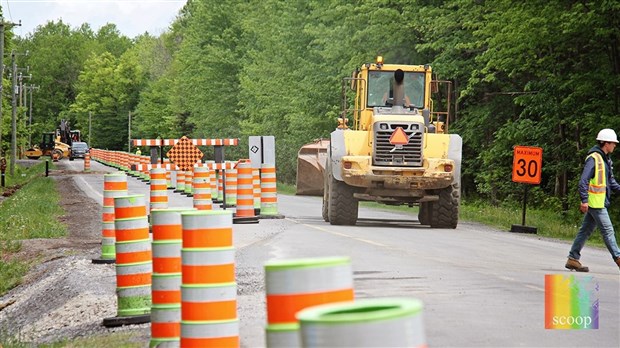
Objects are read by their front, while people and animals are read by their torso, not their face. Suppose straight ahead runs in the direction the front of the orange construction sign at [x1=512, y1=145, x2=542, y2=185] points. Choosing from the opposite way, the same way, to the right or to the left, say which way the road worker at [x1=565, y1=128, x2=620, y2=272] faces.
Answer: to the left

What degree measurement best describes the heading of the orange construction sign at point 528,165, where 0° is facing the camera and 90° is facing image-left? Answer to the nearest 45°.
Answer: approximately 0°

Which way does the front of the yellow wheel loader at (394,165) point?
away from the camera

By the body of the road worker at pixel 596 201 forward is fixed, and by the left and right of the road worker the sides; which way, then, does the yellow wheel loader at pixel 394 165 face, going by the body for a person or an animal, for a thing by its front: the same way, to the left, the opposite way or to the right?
to the left
